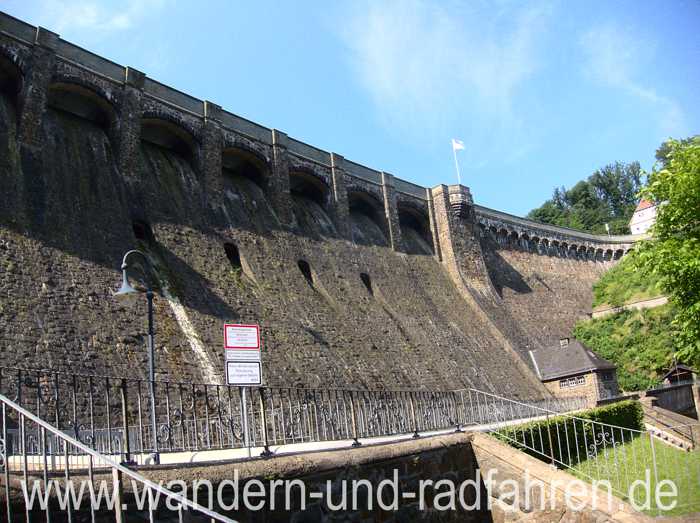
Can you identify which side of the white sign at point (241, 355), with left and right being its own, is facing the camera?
front

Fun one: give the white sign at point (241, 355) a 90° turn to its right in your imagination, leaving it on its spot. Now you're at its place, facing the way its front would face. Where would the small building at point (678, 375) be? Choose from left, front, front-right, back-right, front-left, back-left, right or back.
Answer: back-right

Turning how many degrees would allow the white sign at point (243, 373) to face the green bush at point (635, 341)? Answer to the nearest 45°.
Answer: approximately 135° to its left

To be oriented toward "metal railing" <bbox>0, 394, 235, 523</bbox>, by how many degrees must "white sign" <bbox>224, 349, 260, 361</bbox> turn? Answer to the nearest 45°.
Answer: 0° — it already faces it

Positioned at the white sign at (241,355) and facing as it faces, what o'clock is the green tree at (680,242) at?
The green tree is roughly at 8 o'clock from the white sign.

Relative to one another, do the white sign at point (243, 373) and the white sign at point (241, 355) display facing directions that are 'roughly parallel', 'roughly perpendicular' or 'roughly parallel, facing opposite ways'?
roughly parallel

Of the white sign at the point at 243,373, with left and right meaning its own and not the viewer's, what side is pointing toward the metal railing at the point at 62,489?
front

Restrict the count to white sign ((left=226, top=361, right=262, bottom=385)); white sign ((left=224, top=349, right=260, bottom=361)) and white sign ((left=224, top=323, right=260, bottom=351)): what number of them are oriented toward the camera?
3

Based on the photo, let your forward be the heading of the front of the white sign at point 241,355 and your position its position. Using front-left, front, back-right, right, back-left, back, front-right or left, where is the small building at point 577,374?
back-left

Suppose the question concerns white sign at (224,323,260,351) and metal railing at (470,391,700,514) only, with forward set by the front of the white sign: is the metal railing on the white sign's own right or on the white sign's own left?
on the white sign's own left

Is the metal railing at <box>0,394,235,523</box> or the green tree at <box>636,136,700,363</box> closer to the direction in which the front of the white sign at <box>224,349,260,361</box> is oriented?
the metal railing

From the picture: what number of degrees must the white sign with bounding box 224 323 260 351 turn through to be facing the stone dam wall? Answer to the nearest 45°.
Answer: approximately 180°

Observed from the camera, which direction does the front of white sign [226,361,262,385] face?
facing the viewer

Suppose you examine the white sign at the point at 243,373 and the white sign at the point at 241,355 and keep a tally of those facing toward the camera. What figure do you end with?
2

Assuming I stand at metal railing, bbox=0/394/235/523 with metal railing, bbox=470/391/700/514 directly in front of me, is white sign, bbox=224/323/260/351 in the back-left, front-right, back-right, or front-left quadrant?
front-left
